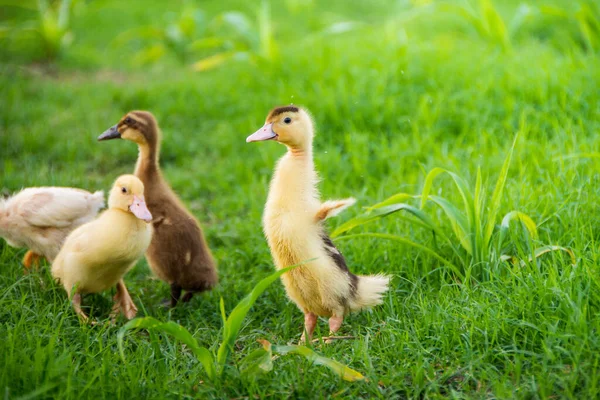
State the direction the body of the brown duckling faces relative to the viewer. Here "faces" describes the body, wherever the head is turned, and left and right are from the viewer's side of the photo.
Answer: facing to the left of the viewer

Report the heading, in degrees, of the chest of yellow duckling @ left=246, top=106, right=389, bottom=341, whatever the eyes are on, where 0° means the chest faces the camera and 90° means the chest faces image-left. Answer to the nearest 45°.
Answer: approximately 90°

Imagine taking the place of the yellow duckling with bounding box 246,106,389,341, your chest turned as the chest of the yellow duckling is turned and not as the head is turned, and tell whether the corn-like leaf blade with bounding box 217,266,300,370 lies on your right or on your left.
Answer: on your left

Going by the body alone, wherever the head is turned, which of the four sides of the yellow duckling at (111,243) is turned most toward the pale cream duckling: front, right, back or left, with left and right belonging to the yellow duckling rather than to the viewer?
back

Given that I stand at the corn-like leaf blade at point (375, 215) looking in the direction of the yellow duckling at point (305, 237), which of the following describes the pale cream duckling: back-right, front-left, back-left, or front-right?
front-right

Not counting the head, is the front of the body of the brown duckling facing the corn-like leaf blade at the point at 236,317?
no

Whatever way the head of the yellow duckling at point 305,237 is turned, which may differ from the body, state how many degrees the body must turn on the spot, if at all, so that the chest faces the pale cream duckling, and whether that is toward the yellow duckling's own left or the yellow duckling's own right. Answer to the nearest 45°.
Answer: approximately 45° to the yellow duckling's own right

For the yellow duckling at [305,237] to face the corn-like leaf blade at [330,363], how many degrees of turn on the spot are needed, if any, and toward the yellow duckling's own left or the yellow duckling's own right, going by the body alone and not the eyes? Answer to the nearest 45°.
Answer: approximately 90° to the yellow duckling's own left

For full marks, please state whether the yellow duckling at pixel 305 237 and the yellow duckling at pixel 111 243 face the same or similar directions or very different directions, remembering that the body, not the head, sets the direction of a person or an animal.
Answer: very different directions

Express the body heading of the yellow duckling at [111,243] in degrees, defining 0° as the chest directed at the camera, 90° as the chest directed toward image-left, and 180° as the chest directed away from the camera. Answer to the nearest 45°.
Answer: approximately 315°
